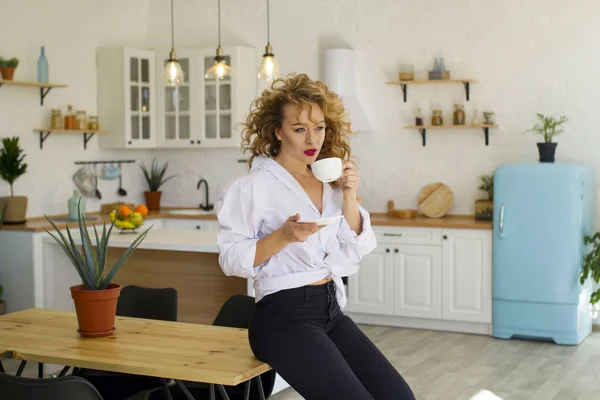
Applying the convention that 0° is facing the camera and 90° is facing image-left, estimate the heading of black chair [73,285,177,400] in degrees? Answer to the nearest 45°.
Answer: approximately 45°

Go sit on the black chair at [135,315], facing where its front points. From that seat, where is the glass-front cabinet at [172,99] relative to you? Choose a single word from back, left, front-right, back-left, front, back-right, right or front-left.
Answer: back-right

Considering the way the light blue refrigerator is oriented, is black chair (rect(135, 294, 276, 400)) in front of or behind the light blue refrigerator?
in front

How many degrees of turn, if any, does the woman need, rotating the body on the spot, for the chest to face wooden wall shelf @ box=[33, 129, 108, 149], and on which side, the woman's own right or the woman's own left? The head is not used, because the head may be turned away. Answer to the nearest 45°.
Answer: approximately 180°

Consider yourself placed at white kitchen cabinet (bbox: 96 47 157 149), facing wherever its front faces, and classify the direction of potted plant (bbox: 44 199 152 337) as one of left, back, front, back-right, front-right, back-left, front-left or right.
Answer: front-right

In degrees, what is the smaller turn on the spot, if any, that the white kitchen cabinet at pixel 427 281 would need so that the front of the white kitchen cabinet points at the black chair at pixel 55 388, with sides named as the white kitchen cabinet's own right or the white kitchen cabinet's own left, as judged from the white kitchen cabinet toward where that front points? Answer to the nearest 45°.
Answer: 0° — it already faces it

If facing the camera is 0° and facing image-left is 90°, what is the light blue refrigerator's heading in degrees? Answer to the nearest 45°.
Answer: approximately 0°

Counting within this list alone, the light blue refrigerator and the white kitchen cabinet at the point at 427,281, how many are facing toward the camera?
2

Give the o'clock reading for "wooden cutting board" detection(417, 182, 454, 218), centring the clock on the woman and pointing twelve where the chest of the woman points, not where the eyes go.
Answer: The wooden cutting board is roughly at 8 o'clock from the woman.

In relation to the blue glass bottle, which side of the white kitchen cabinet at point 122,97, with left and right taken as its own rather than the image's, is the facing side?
right

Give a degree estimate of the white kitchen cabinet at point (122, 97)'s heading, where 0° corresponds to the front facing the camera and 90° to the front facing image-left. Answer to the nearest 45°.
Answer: approximately 315°
